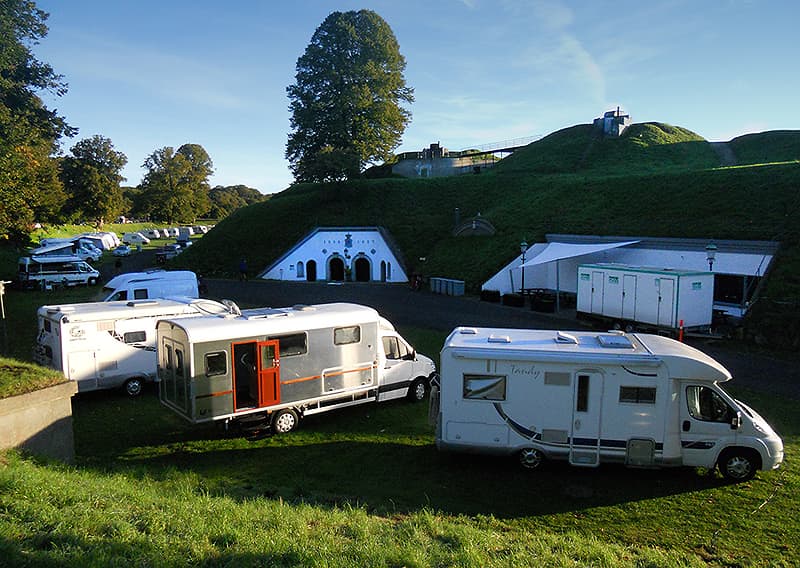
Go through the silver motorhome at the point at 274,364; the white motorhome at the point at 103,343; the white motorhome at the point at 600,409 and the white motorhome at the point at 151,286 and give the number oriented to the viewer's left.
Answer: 1

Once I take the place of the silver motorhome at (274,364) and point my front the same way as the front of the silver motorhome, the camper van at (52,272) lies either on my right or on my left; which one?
on my left

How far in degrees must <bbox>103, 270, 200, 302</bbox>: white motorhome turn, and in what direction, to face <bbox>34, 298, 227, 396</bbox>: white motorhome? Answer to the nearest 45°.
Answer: approximately 90° to its left

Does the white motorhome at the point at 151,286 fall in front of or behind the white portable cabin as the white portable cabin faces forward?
in front

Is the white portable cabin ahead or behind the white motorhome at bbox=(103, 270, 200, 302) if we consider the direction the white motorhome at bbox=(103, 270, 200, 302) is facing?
behind

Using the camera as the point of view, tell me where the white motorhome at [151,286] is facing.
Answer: facing to the left of the viewer

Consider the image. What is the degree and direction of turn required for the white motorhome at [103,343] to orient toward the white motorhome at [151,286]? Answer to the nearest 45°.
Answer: approximately 45° to its left

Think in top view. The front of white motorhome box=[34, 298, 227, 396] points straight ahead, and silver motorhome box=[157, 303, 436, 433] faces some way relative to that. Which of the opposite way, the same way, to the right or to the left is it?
the same way

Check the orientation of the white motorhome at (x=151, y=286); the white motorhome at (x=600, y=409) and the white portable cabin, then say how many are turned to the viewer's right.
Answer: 1

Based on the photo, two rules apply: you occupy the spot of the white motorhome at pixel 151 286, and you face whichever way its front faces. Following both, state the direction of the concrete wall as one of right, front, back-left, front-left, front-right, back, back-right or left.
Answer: left

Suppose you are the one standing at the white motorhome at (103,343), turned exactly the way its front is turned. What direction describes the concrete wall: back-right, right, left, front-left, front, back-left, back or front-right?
back-right

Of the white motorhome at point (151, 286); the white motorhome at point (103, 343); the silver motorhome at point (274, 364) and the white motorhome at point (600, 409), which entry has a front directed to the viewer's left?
the white motorhome at point (151, 286)

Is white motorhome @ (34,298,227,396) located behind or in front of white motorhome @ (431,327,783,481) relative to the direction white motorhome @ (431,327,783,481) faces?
behind

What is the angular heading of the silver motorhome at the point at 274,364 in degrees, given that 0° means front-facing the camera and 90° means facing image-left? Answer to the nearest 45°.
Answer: approximately 225°

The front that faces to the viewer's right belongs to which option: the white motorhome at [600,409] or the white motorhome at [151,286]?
the white motorhome at [600,409]

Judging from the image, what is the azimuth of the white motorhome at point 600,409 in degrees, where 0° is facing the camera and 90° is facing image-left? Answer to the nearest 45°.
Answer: approximately 270°

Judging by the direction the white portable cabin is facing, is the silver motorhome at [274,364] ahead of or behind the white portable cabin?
ahead
